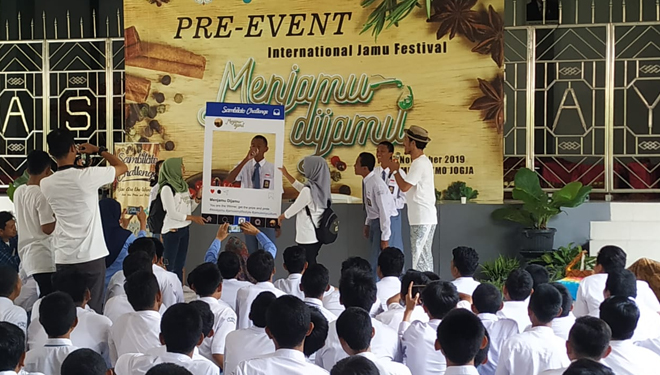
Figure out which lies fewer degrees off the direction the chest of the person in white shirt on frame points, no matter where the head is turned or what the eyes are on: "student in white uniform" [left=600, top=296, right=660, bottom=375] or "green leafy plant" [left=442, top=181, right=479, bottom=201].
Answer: the student in white uniform

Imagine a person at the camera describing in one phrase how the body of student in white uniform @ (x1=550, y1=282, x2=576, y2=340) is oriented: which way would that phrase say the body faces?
away from the camera

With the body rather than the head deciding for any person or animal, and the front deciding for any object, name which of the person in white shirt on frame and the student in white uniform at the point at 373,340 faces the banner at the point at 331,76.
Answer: the student in white uniform

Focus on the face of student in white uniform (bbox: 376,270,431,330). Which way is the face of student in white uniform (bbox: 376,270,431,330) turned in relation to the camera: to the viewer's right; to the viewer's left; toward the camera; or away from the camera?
away from the camera

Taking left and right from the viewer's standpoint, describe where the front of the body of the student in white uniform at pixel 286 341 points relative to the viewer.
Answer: facing away from the viewer

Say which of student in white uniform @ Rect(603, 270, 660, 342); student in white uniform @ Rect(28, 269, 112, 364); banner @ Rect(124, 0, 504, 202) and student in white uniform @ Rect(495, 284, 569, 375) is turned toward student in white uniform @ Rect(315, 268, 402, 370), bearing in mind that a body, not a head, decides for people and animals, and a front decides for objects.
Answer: the banner

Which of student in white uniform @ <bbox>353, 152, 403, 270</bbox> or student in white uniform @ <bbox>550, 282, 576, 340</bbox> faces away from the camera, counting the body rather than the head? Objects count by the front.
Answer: student in white uniform @ <bbox>550, 282, 576, 340</bbox>

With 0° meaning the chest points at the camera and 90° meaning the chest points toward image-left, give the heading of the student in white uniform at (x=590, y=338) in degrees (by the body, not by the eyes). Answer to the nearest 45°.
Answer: approximately 180°

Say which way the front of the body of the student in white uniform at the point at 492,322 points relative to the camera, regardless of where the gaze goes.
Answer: away from the camera
